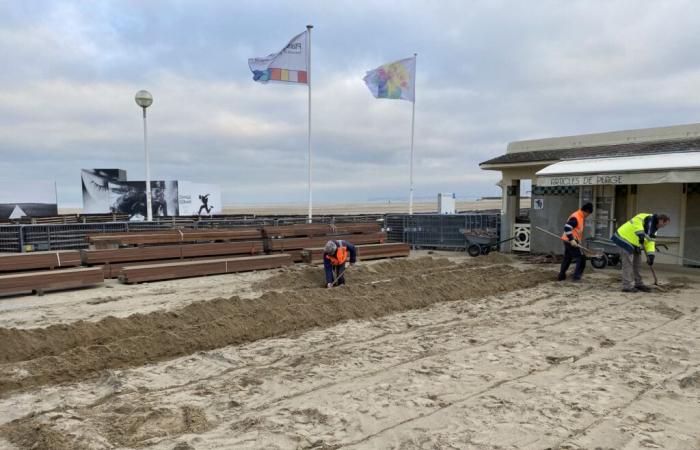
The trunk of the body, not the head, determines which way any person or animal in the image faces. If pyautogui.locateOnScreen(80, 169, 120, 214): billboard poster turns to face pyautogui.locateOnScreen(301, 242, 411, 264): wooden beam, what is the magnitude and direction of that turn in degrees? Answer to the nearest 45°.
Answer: approximately 45° to its left

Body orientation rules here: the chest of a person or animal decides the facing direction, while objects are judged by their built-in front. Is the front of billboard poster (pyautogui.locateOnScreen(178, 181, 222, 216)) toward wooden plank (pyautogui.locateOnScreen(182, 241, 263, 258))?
yes

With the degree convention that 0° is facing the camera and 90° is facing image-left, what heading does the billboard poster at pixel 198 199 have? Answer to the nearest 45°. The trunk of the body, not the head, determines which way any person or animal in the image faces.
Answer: approximately 0°
